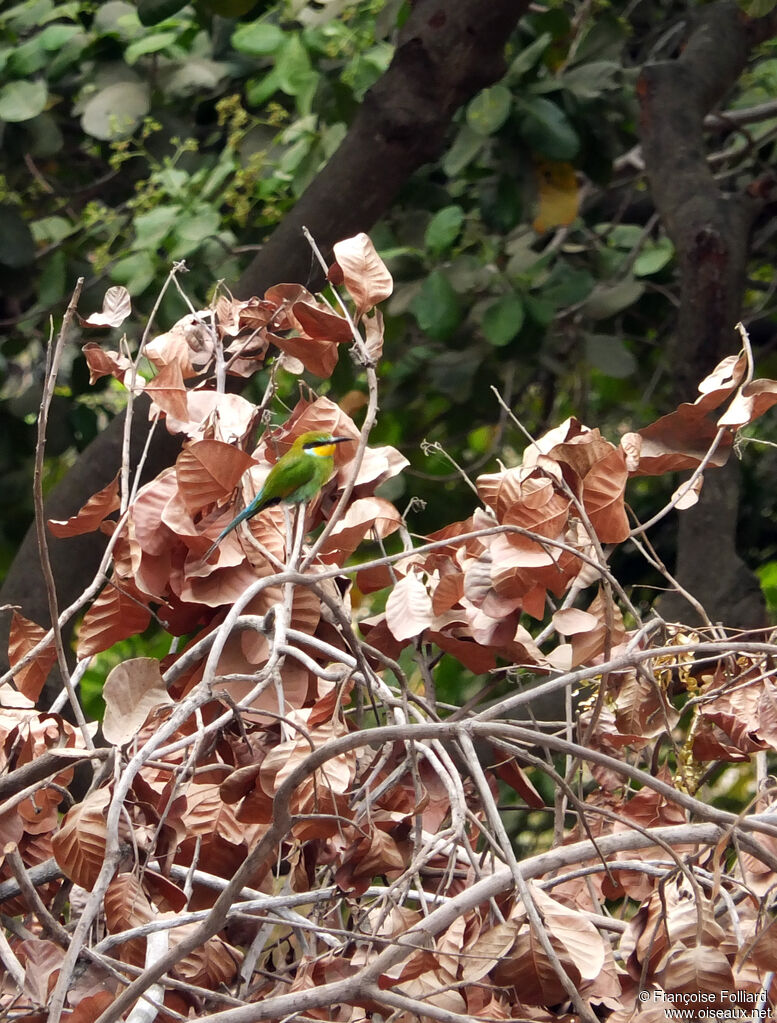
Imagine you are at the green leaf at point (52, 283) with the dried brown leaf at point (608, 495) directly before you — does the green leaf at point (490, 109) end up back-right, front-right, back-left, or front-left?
front-left

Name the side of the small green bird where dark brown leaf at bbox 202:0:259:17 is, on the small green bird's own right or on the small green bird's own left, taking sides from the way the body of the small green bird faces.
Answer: on the small green bird's own left

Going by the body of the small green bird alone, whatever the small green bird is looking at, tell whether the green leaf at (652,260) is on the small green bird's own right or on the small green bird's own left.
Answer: on the small green bird's own left

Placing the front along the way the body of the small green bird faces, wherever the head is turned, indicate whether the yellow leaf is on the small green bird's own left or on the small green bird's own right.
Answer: on the small green bird's own left

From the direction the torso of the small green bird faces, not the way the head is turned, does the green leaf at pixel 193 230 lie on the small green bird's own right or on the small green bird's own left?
on the small green bird's own left

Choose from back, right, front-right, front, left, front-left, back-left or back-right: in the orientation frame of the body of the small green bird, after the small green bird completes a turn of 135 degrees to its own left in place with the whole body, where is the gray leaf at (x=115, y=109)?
front-right

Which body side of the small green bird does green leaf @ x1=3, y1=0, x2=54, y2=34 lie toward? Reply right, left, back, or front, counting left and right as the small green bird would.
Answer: left

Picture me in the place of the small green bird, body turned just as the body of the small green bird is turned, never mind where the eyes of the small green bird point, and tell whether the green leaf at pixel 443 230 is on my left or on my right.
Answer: on my left

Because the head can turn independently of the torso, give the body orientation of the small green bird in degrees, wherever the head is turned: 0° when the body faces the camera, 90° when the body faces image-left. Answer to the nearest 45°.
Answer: approximately 270°

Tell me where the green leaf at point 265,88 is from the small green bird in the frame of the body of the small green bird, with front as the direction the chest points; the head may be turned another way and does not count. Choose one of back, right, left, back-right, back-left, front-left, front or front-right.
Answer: left
